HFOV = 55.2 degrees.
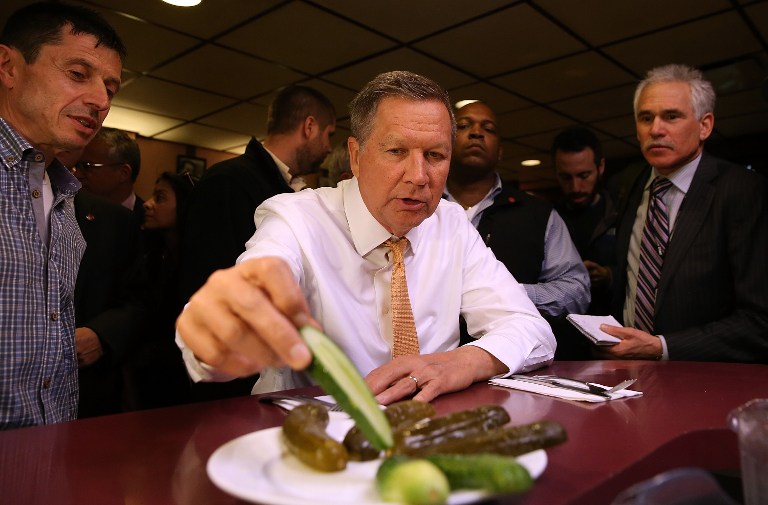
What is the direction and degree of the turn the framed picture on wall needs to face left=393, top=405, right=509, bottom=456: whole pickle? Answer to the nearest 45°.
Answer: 0° — it already faces it

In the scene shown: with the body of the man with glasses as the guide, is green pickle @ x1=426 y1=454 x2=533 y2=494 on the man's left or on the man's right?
on the man's left

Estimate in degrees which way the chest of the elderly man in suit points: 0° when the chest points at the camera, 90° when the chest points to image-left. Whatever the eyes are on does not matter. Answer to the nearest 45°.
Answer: approximately 45°

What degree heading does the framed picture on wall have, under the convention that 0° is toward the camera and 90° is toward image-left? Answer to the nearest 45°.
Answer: approximately 0°

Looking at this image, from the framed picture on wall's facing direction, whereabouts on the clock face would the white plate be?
The white plate is roughly at 12 o'clock from the framed picture on wall.

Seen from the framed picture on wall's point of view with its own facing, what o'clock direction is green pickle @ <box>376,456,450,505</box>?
The green pickle is roughly at 12 o'clock from the framed picture on wall.
